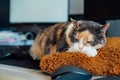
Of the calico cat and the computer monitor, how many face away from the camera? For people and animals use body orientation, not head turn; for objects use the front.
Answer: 0

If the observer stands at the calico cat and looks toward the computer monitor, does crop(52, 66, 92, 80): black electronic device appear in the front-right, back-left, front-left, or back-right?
back-left

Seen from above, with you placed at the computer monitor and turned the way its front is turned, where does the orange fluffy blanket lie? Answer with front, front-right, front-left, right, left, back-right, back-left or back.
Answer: front

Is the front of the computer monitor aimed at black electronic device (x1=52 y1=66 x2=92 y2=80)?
yes

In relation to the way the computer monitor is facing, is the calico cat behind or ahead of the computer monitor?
ahead

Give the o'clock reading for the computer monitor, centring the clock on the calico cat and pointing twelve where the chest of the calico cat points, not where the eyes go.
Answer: The computer monitor is roughly at 7 o'clock from the calico cat.

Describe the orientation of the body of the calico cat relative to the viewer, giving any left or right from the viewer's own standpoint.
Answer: facing the viewer and to the right of the viewer

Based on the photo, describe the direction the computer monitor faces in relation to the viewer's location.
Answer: facing the viewer
